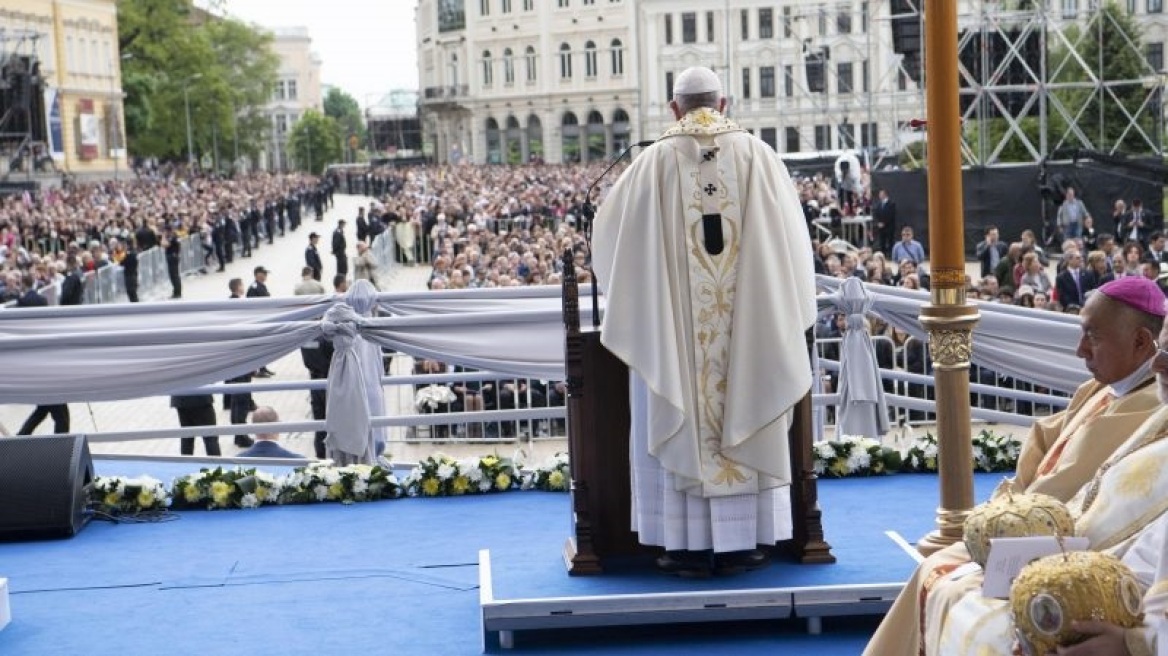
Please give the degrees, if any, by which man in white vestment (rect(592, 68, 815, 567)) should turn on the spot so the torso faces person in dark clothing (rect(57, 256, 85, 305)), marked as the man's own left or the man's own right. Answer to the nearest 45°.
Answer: approximately 45° to the man's own left

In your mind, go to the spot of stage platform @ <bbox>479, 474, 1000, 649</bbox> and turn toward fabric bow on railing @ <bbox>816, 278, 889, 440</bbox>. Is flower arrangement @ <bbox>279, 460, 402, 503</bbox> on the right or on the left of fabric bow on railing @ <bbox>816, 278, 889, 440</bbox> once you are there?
left

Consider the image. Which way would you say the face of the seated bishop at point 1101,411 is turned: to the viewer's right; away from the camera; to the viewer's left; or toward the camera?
to the viewer's left

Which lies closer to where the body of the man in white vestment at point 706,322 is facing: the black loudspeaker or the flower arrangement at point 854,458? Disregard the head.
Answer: the flower arrangement

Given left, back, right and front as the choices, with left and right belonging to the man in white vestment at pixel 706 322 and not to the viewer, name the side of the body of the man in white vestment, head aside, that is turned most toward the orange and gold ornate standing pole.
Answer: right

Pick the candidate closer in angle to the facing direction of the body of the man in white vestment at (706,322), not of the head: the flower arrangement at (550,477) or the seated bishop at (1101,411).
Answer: the flower arrangement

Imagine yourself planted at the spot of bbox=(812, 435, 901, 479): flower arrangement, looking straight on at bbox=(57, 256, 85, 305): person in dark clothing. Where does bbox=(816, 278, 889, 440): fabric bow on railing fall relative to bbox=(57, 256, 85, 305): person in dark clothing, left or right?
right

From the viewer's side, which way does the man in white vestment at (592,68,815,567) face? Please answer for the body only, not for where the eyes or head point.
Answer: away from the camera

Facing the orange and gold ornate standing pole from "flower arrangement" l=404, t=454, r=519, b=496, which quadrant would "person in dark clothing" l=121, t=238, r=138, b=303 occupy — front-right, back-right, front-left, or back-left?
back-left

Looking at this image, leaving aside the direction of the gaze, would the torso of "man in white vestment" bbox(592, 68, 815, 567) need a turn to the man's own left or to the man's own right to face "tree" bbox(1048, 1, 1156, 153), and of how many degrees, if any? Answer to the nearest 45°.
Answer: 0° — they already face it

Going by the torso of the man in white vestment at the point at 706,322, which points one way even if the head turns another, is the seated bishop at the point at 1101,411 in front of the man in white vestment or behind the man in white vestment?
behind
